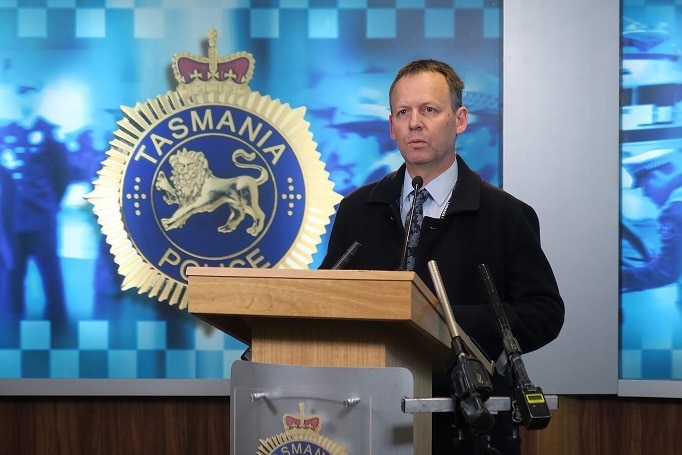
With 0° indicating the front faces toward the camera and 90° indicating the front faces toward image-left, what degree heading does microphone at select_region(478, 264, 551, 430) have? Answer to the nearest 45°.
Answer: approximately 135°

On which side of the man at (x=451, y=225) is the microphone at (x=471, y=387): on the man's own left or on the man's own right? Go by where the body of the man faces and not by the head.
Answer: on the man's own left

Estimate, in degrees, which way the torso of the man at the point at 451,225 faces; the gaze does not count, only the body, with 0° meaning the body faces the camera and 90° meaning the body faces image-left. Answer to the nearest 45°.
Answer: approximately 45°

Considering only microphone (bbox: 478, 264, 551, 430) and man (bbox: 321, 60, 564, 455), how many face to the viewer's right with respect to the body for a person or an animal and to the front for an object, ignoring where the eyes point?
0

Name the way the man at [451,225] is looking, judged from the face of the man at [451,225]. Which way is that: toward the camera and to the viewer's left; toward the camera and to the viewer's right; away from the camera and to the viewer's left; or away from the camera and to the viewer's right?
toward the camera and to the viewer's left

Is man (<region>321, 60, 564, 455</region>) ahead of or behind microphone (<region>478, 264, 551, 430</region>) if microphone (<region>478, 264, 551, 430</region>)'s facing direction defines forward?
ahead

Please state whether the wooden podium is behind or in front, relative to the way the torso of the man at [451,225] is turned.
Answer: in front
